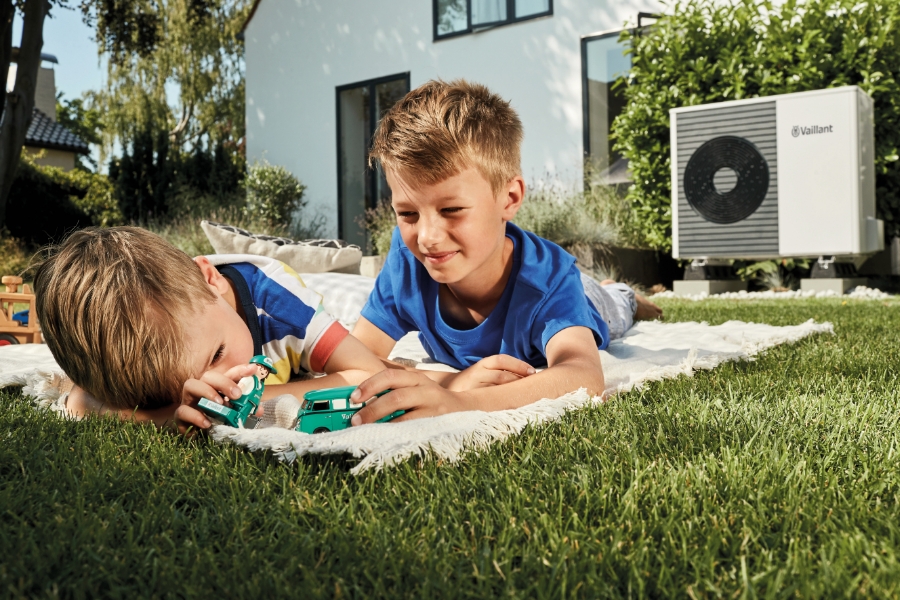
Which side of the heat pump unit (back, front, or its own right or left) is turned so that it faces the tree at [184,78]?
right

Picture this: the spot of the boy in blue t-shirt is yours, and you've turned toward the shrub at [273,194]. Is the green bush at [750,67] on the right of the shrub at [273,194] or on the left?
right

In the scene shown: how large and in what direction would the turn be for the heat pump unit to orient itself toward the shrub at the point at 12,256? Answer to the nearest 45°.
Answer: approximately 45° to its right

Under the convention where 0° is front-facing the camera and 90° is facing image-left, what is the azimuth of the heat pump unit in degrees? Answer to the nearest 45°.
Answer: approximately 45°

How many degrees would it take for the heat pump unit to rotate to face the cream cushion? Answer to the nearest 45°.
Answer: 0° — it already faces it

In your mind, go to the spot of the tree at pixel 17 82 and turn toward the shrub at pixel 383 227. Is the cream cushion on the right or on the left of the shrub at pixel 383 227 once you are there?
right
